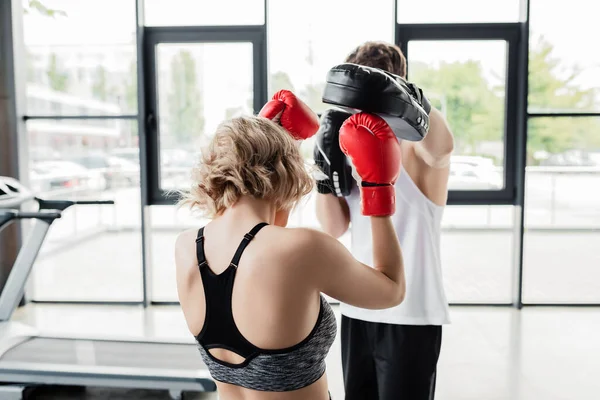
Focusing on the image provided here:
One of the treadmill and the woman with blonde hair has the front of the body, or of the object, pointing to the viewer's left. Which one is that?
the treadmill

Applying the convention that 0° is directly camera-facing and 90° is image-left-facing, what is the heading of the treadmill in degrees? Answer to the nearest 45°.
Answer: approximately 90°

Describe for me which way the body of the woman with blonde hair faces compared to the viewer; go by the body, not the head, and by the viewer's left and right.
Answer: facing away from the viewer and to the right of the viewer

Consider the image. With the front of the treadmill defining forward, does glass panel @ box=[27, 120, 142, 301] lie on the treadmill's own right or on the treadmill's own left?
on the treadmill's own right

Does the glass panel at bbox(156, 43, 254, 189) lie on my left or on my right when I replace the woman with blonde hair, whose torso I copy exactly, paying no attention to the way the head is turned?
on my left

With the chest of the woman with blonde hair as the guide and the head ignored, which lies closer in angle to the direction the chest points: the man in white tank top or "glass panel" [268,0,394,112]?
the man in white tank top

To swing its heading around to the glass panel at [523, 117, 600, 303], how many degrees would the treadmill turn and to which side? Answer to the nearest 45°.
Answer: approximately 180°

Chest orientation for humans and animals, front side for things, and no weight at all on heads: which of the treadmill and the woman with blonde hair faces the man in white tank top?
the woman with blonde hair

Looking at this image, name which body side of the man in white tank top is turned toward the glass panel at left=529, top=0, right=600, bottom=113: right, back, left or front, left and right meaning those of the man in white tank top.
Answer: back

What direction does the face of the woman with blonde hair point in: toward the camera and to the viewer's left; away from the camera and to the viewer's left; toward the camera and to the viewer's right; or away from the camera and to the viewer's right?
away from the camera and to the viewer's right

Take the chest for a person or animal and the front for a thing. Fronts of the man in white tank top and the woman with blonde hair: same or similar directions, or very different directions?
very different directions
